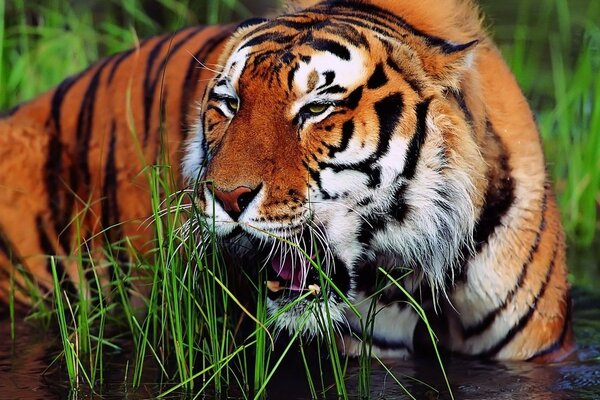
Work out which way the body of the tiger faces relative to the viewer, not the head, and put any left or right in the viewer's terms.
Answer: facing the viewer and to the right of the viewer
